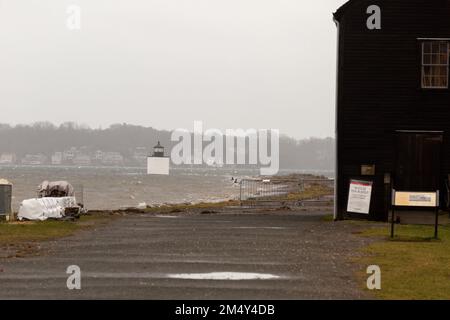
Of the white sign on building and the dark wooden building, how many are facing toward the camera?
2

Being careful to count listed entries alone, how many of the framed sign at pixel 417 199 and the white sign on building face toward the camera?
2

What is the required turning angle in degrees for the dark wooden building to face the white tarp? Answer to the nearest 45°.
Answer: approximately 90° to its right

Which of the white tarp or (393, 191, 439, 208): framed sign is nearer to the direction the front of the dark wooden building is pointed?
the framed sign

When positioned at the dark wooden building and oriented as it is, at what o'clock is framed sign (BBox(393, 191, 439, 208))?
The framed sign is roughly at 12 o'clock from the dark wooden building.

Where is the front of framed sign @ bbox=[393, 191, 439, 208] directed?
toward the camera

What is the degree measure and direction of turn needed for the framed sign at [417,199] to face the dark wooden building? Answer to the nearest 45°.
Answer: approximately 180°
